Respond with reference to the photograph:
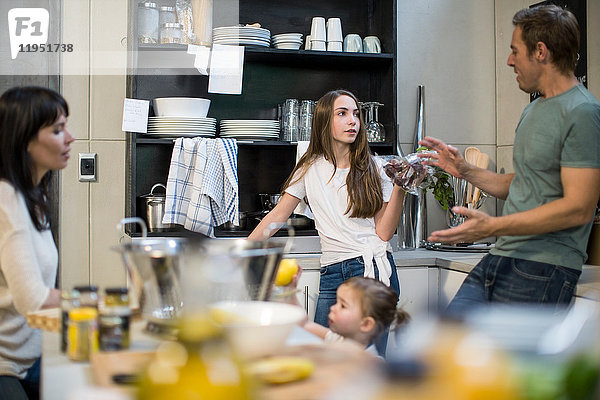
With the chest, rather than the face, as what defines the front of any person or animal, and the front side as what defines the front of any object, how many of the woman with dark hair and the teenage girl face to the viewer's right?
1

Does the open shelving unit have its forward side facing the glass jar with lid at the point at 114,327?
yes

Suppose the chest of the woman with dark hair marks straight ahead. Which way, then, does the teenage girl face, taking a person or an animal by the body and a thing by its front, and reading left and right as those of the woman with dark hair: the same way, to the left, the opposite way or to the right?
to the right

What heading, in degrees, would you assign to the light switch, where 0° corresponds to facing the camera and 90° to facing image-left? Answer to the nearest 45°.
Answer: approximately 0°

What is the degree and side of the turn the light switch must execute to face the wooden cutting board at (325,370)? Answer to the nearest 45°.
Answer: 0° — it already faces it

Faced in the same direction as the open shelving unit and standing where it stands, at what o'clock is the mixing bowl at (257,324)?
The mixing bowl is roughly at 12 o'clock from the open shelving unit.

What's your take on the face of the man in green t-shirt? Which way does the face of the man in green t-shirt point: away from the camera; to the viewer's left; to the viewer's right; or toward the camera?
to the viewer's left

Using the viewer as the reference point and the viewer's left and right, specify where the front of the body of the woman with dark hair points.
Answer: facing to the right of the viewer

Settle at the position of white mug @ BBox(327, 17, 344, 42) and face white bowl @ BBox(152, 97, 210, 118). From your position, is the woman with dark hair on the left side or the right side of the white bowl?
left

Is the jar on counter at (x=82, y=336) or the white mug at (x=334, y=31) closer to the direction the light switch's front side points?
the jar on counter

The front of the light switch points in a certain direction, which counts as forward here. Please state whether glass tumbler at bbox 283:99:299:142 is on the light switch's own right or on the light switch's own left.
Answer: on the light switch's own left
